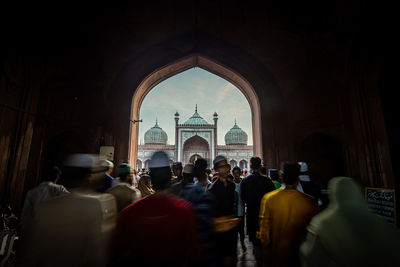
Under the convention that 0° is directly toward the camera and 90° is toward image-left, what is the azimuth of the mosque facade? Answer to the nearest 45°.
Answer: approximately 0°

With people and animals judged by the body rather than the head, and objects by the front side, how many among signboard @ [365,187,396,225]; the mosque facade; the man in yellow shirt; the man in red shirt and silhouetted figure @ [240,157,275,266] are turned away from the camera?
3

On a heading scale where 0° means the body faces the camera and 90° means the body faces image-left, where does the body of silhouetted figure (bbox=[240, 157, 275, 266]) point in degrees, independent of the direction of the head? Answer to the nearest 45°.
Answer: approximately 180°

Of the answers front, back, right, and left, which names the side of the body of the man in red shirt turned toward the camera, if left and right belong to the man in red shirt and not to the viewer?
back

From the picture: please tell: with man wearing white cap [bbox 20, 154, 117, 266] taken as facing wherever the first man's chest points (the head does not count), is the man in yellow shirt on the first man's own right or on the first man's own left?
on the first man's own right

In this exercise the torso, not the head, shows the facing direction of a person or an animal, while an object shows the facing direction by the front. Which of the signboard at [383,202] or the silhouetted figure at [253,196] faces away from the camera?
the silhouetted figure

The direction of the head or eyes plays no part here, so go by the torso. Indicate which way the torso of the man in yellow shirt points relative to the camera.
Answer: away from the camera

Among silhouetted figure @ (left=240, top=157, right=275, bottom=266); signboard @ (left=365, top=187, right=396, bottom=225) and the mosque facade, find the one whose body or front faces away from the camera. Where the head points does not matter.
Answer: the silhouetted figure

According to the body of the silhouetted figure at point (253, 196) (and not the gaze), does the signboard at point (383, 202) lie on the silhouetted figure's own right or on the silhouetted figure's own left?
on the silhouetted figure's own right

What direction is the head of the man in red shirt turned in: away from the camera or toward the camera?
away from the camera

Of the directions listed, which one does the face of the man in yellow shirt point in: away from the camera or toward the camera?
away from the camera

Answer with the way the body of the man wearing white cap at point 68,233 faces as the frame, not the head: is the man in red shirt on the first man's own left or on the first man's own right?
on the first man's own right
